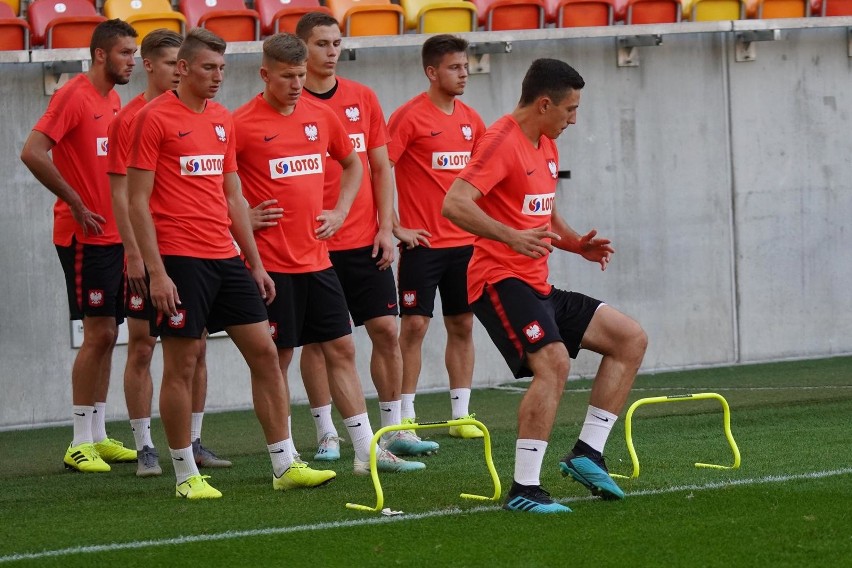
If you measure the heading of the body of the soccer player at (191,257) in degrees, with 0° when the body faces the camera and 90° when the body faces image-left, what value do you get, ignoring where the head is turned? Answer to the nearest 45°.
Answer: approximately 315°

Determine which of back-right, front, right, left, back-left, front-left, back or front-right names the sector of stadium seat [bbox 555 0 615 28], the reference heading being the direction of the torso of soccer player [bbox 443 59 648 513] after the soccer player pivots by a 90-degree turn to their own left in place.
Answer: front-left

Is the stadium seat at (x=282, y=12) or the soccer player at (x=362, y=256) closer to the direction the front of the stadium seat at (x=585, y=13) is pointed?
the soccer player

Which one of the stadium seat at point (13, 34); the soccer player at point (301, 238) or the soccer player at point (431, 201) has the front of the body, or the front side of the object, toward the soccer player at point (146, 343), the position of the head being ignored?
the stadium seat

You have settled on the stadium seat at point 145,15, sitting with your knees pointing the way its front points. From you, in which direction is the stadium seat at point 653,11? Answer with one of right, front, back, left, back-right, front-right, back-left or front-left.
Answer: left

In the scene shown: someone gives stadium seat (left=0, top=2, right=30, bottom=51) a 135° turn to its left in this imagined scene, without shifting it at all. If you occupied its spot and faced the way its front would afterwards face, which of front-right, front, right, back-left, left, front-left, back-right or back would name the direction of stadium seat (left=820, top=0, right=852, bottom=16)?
front-right

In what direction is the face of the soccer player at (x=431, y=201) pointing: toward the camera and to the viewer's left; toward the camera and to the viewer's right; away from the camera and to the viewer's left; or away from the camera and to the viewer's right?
toward the camera and to the viewer's right

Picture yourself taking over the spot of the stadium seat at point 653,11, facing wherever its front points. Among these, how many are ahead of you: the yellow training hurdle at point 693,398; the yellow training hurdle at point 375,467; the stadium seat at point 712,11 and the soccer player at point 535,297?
3

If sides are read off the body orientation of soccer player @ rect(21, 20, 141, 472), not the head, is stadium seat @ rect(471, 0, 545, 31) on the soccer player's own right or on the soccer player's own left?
on the soccer player's own left

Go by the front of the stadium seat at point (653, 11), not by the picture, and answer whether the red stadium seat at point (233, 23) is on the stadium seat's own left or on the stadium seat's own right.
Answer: on the stadium seat's own right

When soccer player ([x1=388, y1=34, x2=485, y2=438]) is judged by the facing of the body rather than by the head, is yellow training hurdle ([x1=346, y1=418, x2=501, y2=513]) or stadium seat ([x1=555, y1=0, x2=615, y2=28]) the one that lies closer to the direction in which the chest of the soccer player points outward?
the yellow training hurdle

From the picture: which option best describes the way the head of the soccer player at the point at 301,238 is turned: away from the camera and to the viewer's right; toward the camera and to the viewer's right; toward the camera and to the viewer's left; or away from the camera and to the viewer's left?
toward the camera and to the viewer's right

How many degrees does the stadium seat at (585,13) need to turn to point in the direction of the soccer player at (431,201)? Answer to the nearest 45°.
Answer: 0° — it already faces them
